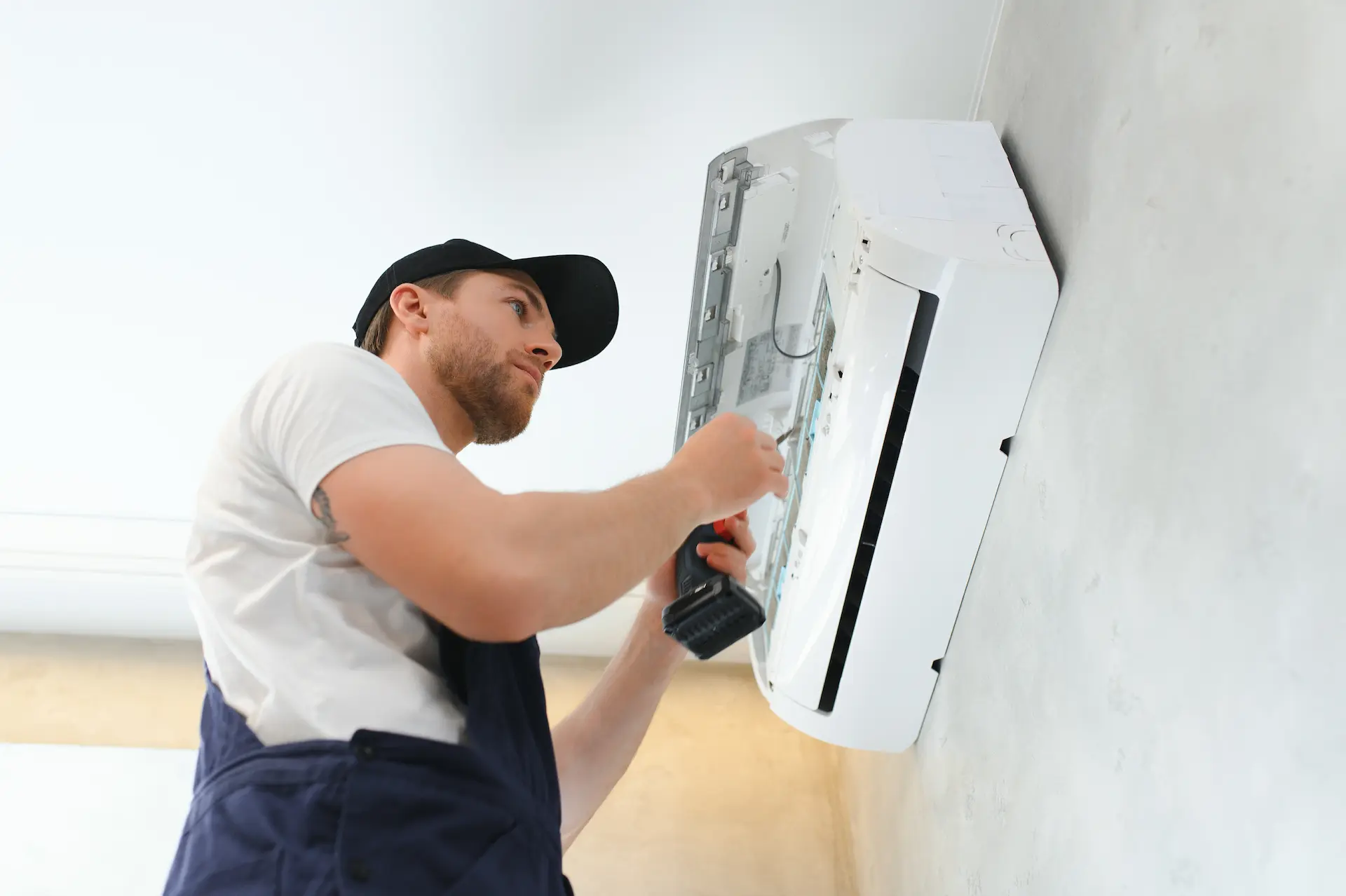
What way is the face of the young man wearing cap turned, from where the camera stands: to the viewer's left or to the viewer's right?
to the viewer's right

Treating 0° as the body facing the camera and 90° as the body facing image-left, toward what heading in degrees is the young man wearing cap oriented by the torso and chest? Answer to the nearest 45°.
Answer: approximately 270°

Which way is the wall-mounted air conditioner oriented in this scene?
to the viewer's left
